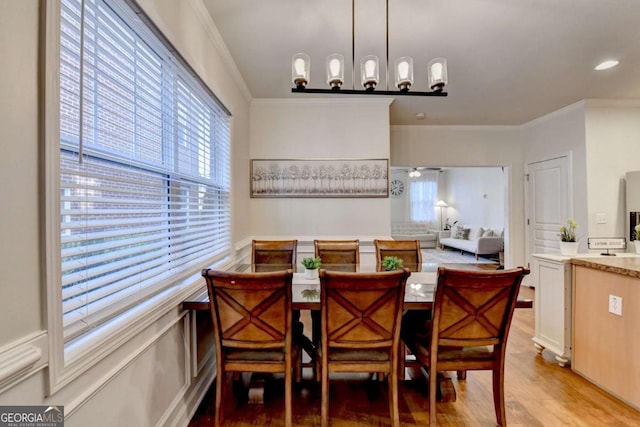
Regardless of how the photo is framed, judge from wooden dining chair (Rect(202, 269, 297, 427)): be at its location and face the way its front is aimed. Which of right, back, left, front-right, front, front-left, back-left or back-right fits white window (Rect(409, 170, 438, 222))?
front-right

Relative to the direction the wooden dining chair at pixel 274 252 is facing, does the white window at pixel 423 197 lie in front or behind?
behind

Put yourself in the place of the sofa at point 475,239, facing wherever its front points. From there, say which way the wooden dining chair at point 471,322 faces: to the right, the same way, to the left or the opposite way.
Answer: to the right

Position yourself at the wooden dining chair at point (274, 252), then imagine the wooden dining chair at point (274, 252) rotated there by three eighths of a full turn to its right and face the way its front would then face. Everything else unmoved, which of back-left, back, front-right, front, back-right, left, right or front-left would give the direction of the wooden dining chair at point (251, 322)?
back-left

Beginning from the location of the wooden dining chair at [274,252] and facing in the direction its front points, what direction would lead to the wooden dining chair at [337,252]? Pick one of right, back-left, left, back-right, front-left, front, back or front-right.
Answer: left

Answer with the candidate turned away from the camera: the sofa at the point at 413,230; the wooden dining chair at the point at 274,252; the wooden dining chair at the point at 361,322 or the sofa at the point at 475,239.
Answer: the wooden dining chair at the point at 361,322

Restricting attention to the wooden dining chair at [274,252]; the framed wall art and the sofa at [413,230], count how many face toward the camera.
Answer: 3

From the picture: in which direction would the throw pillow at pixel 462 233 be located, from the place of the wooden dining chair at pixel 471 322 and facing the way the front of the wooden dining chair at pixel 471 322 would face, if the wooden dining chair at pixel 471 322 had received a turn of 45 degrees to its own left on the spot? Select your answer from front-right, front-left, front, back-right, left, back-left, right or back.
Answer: right

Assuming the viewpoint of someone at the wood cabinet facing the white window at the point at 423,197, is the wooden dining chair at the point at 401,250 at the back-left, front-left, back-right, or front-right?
front-left

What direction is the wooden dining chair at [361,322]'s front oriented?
away from the camera

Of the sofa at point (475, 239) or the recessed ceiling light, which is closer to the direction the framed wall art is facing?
the recessed ceiling light

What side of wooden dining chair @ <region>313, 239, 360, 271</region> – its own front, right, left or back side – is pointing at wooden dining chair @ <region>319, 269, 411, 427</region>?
front

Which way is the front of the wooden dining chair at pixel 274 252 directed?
toward the camera

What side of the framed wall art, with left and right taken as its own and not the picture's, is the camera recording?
front

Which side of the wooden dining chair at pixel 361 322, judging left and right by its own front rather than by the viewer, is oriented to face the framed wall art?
front

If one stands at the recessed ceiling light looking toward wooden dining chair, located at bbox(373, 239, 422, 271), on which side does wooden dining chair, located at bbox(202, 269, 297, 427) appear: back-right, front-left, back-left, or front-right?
front-left

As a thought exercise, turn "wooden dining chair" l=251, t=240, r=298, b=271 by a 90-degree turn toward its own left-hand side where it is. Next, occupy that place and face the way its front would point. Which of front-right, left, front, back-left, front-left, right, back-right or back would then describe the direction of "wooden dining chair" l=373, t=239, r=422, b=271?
front

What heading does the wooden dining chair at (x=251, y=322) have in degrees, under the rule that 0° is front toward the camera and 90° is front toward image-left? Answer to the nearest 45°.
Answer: approximately 180°

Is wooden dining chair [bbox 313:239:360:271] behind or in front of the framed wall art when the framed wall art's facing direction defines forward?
in front
